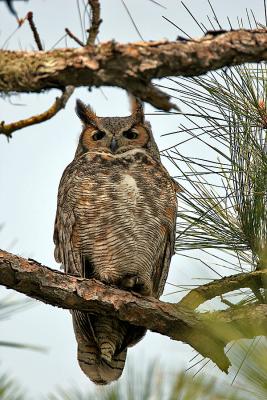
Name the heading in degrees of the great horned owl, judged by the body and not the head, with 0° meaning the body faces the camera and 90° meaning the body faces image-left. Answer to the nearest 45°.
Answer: approximately 0°
